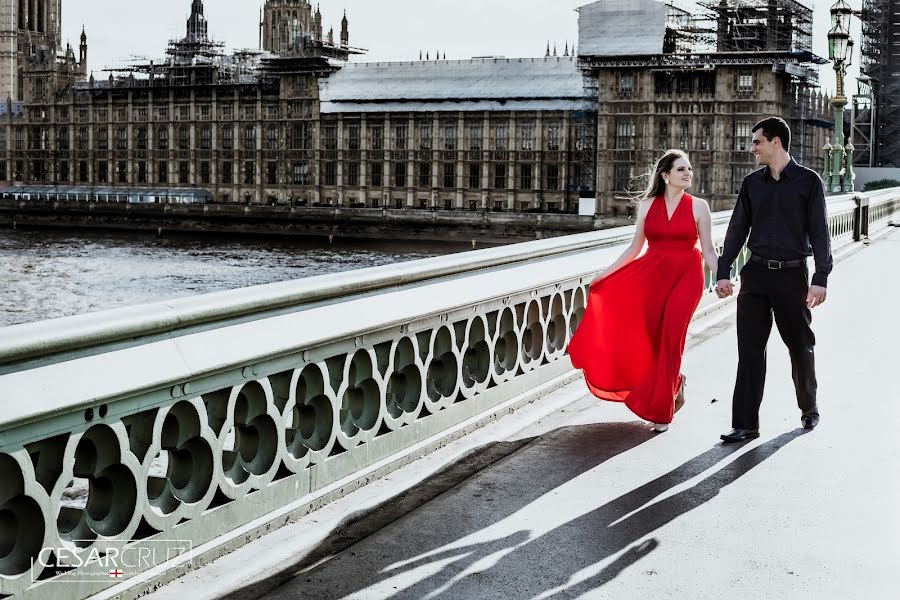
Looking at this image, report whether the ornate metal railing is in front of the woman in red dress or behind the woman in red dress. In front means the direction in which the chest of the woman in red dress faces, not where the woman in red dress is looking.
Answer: in front

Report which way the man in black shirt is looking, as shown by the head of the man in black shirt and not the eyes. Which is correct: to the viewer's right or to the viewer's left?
to the viewer's left

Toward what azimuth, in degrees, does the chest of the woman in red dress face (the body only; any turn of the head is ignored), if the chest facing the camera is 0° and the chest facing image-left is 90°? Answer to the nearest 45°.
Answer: approximately 0°
